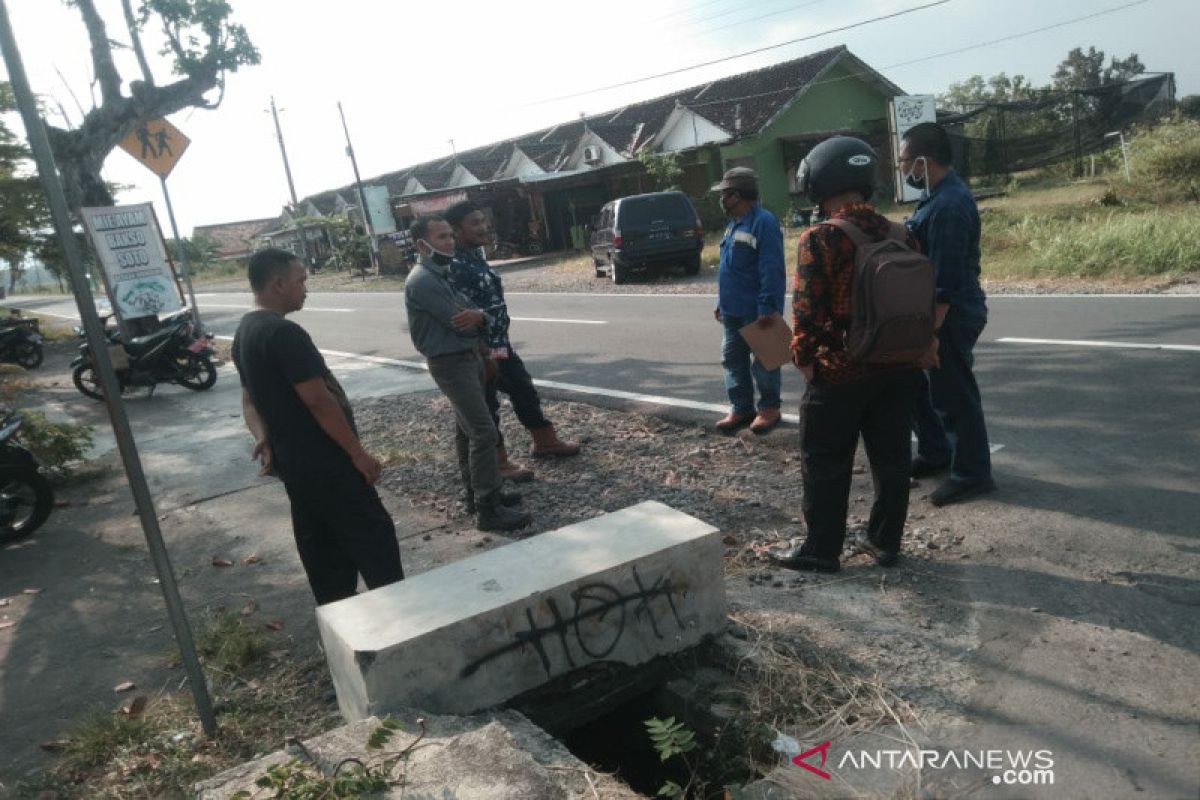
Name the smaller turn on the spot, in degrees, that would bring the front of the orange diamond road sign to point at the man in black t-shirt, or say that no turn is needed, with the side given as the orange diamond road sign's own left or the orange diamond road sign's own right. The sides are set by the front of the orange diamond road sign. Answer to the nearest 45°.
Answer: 0° — it already faces them

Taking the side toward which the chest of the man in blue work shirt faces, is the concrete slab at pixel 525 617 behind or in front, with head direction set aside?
in front

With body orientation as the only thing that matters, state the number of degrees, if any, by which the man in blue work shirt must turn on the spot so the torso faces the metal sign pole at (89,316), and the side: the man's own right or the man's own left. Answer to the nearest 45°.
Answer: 0° — they already face it

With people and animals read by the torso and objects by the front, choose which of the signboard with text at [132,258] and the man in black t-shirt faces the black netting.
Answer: the man in black t-shirt

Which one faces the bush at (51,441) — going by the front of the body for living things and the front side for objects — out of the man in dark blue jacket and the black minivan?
the man in dark blue jacket

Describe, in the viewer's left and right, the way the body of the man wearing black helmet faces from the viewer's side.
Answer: facing away from the viewer and to the left of the viewer

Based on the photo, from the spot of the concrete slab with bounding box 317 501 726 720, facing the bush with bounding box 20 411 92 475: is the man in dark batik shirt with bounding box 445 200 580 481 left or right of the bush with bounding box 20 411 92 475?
right

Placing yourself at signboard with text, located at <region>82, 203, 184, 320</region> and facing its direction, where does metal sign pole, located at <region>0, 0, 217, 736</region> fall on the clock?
The metal sign pole is roughly at 12 o'clock from the signboard with text.

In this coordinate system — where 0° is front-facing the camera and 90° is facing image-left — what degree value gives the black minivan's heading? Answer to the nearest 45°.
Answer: approximately 135°

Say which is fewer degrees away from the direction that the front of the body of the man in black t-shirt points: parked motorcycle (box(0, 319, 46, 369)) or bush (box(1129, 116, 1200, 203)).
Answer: the bush

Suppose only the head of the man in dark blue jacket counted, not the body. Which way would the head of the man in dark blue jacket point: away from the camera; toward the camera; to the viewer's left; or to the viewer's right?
to the viewer's left
